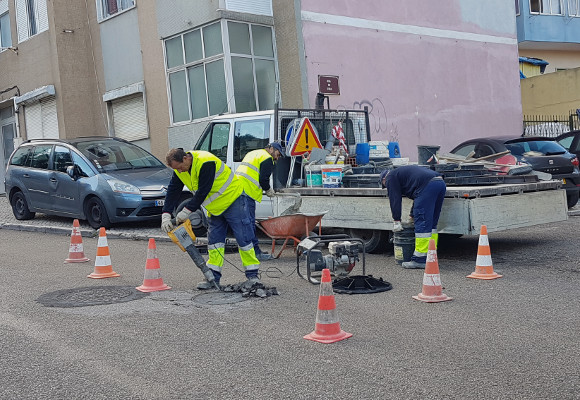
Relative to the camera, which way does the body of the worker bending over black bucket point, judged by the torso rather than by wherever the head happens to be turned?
to the viewer's left

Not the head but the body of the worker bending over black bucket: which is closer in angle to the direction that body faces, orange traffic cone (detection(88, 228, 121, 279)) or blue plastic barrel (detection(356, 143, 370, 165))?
the orange traffic cone

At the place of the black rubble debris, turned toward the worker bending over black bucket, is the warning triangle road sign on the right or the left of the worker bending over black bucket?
left

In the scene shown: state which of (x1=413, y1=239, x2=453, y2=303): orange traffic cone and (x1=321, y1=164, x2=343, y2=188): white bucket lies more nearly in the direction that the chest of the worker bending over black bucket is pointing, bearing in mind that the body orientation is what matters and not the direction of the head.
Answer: the white bucket

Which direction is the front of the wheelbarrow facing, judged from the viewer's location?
facing to the right of the viewer
